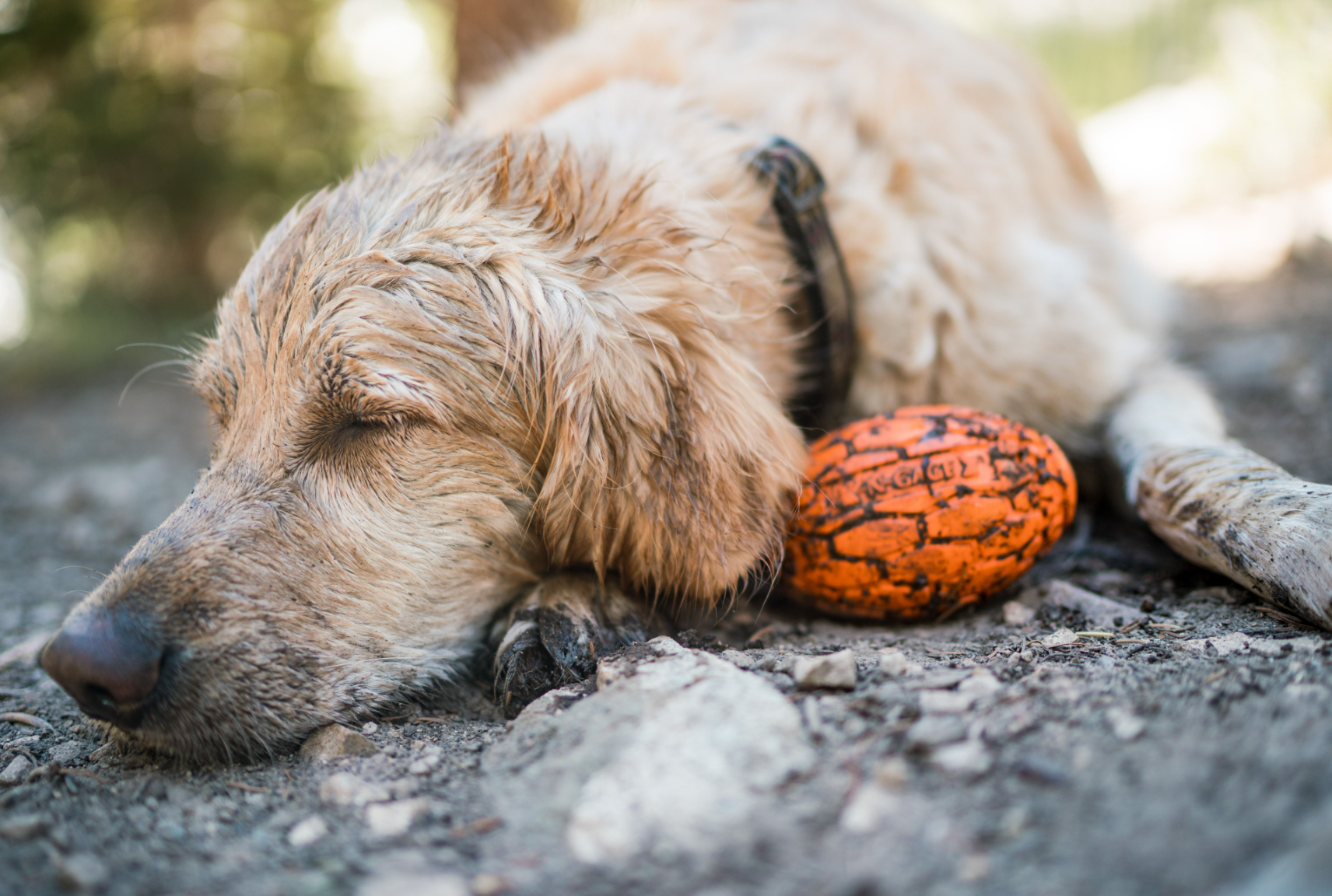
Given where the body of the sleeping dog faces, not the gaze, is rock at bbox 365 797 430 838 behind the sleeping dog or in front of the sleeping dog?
in front

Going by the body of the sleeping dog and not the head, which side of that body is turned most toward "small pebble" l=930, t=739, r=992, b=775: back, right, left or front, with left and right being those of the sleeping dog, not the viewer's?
left

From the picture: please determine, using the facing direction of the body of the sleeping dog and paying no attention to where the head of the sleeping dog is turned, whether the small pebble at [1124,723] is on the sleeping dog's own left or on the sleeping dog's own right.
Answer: on the sleeping dog's own left

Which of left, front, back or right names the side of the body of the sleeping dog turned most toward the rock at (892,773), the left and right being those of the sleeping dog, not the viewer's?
left

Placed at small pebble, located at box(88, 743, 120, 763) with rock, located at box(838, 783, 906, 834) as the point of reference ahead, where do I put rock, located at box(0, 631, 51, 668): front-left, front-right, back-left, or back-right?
back-left

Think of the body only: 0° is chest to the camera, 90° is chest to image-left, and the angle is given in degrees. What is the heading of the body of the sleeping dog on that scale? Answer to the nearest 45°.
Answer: approximately 45°
